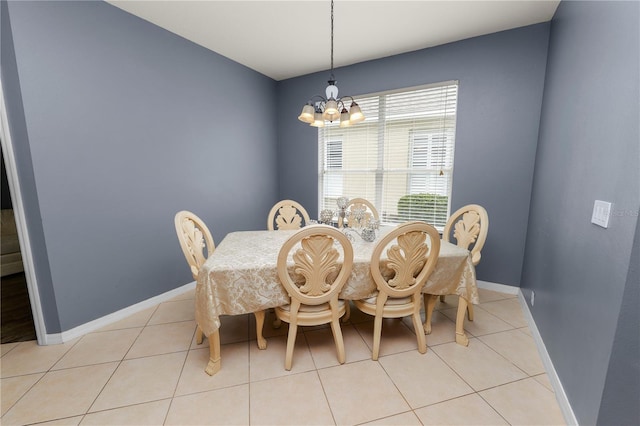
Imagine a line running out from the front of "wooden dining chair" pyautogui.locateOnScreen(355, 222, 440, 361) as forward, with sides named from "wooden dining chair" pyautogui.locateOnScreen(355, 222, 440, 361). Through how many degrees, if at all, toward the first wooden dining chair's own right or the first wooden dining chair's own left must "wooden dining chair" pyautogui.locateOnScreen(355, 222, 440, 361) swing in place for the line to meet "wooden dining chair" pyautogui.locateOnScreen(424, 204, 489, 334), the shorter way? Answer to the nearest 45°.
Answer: approximately 90° to the first wooden dining chair's own right

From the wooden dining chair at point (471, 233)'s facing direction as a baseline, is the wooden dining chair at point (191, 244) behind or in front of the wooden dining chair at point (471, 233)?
in front

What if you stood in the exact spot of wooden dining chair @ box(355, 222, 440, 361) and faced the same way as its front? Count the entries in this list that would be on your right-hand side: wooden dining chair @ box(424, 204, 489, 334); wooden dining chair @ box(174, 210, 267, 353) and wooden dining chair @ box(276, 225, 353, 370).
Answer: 1

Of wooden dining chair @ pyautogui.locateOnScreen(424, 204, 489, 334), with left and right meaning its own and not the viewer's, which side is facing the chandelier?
front

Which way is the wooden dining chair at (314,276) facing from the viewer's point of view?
away from the camera

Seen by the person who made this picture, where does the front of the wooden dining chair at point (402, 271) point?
facing away from the viewer and to the left of the viewer

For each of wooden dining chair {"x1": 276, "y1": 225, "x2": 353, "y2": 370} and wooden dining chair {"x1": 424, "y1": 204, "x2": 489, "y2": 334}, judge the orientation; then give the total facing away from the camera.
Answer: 1

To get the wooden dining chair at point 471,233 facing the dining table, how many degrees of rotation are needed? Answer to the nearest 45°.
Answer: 0° — it already faces it

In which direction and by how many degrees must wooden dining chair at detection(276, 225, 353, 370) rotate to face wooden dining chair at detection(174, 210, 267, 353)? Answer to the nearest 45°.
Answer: approximately 90° to its left

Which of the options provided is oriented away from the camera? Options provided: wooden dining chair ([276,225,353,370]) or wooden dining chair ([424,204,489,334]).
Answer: wooden dining chair ([276,225,353,370])

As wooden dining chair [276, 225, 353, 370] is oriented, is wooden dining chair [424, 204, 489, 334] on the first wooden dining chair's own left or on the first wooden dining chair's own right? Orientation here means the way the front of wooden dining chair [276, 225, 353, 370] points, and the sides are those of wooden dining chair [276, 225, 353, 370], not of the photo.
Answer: on the first wooden dining chair's own right

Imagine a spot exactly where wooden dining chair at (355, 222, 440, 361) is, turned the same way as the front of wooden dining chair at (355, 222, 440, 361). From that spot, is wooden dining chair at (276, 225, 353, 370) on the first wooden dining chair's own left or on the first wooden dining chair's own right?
on the first wooden dining chair's own left
